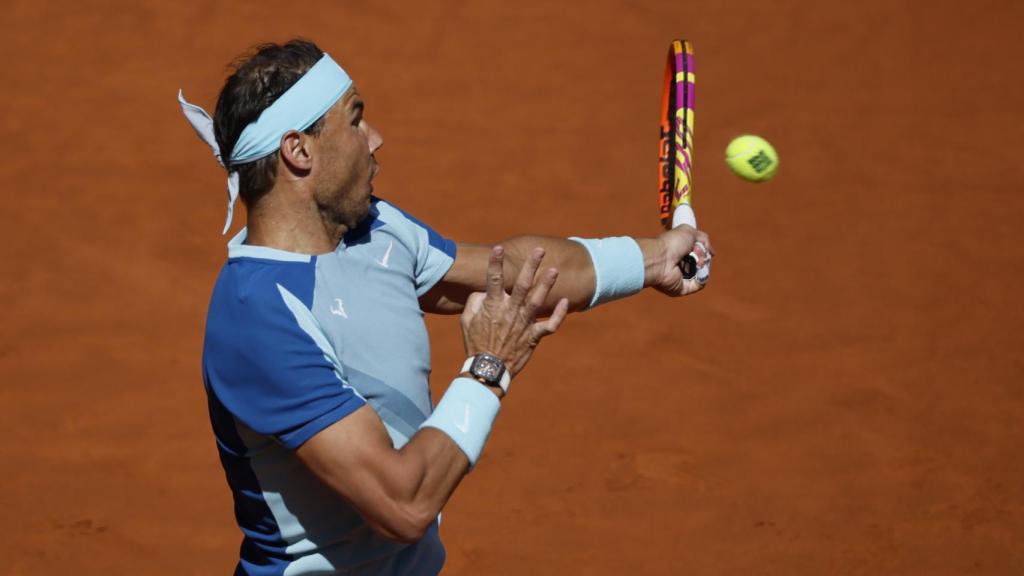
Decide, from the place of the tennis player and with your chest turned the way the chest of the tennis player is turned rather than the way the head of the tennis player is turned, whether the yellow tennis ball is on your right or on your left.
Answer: on your left

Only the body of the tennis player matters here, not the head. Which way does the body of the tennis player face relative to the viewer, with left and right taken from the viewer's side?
facing the viewer and to the right of the viewer

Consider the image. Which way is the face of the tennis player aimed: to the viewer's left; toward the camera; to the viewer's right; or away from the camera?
to the viewer's right
